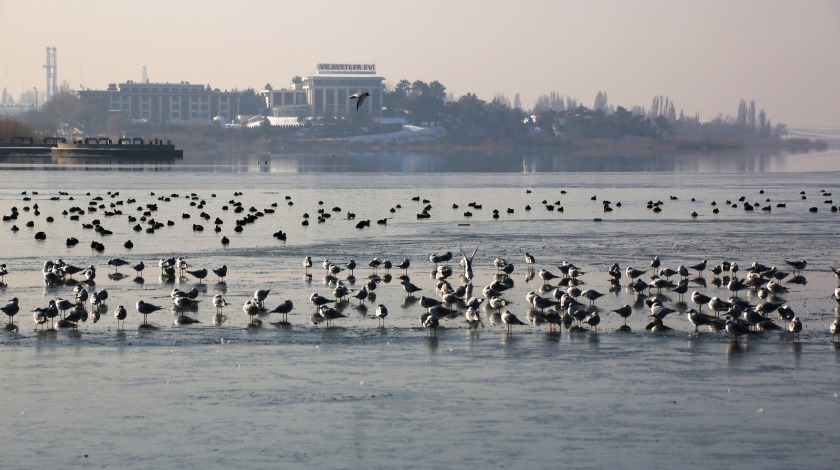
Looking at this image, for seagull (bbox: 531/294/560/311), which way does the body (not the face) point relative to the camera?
to the viewer's left

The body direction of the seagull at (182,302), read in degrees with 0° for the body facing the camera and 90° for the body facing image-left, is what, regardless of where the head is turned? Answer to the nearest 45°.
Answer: approximately 90°

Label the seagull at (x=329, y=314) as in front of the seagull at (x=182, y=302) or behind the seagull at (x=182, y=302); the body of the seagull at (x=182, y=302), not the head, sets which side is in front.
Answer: behind
